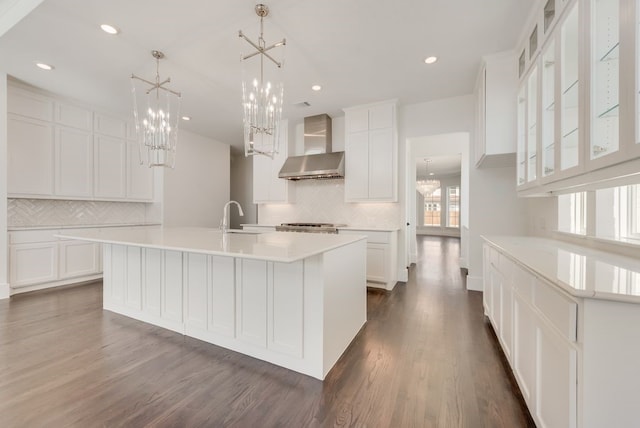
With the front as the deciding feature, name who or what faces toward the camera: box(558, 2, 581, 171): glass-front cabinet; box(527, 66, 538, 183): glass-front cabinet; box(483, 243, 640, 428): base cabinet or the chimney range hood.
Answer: the chimney range hood

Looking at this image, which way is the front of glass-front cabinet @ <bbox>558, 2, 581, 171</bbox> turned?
to the viewer's left

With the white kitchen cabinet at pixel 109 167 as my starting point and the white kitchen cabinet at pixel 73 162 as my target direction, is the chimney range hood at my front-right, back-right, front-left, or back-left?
back-left

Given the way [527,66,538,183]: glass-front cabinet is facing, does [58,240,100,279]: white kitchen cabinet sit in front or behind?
in front

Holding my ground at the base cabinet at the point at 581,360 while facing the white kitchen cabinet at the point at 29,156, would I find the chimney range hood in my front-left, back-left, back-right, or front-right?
front-right

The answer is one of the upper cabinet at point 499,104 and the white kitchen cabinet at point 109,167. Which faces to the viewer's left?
the upper cabinet

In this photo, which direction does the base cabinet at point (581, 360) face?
to the viewer's left

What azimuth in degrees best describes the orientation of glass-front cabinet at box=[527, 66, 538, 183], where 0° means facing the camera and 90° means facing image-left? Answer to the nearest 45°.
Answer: approximately 90°

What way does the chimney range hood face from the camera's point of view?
toward the camera

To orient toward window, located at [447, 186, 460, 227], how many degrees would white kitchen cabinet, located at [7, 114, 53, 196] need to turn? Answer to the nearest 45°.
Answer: approximately 45° to its left

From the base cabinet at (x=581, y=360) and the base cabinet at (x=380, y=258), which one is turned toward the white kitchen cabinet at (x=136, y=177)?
the base cabinet at (x=581, y=360)

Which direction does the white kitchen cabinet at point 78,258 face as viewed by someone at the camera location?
facing the viewer and to the right of the viewer

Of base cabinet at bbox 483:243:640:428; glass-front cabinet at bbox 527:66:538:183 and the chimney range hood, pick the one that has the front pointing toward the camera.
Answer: the chimney range hood

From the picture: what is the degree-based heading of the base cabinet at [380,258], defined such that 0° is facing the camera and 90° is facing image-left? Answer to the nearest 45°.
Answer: approximately 0°

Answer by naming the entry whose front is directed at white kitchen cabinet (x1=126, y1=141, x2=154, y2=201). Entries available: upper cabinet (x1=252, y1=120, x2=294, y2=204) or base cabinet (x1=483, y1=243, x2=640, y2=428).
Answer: the base cabinet

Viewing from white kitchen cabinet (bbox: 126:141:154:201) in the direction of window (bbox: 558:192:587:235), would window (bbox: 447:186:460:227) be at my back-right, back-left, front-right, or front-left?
front-left

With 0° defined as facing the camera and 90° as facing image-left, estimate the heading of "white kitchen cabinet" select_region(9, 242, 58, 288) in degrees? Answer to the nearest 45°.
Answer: approximately 315°

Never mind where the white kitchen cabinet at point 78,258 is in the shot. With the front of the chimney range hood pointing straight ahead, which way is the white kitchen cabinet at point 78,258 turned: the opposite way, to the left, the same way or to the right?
to the left

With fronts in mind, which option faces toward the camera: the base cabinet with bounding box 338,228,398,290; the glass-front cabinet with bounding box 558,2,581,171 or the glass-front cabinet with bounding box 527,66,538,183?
the base cabinet
